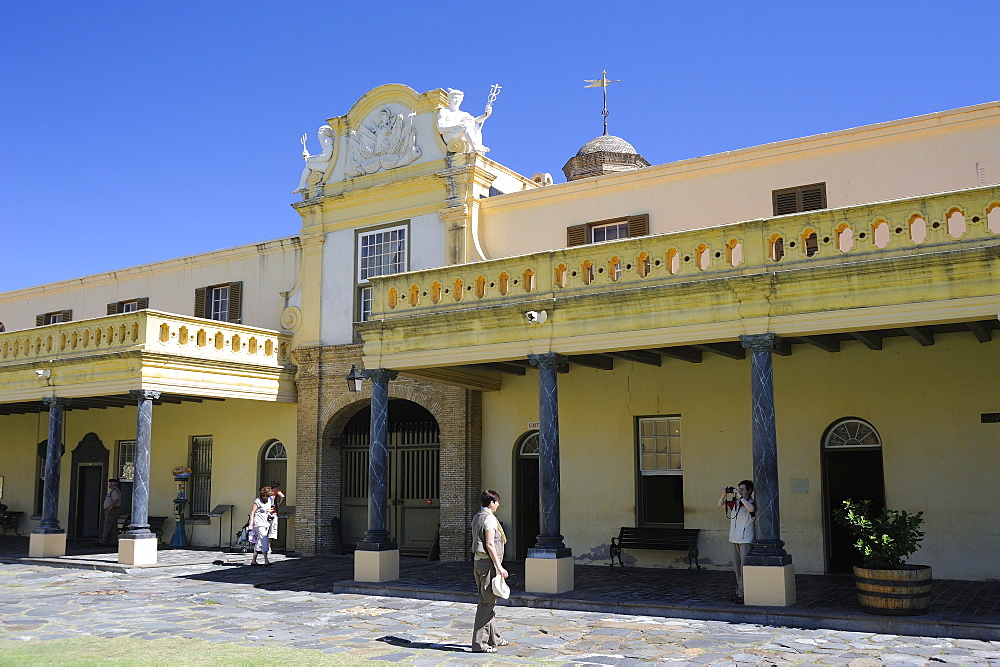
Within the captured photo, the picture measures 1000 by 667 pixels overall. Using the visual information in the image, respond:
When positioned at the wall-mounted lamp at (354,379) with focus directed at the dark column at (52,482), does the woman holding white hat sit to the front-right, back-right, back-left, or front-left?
back-left

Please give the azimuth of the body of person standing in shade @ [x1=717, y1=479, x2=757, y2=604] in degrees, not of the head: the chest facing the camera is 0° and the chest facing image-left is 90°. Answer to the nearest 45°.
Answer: approximately 45°

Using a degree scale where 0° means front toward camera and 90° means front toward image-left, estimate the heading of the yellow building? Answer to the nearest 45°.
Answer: approximately 45°

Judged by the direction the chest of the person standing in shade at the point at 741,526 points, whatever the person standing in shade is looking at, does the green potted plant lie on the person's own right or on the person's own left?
on the person's own left

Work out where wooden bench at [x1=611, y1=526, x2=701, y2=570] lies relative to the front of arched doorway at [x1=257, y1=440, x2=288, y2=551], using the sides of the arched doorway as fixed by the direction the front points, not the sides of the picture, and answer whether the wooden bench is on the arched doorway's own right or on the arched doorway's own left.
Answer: on the arched doorway's own left
